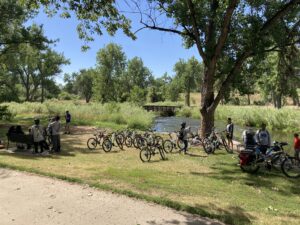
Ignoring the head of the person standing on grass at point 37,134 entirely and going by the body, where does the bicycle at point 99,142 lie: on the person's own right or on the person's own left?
on the person's own right

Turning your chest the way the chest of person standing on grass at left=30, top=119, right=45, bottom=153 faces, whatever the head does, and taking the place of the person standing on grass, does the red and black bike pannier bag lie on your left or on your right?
on your right
